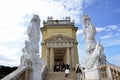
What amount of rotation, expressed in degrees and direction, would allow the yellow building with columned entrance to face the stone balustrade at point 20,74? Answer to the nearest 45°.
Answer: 0° — it already faces it

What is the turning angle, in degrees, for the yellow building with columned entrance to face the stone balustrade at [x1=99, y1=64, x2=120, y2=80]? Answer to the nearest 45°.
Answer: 0° — it already faces it

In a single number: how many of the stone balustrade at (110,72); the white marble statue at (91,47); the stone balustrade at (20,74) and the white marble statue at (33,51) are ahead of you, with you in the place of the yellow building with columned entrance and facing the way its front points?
4

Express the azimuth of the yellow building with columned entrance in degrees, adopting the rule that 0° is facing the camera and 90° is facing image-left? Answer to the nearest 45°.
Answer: approximately 0°

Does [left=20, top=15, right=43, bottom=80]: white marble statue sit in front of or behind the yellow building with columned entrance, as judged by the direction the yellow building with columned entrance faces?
in front

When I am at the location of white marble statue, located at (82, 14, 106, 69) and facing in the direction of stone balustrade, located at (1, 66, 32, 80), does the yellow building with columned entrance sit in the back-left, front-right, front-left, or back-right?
back-right

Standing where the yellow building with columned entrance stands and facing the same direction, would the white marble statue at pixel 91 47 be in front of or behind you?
in front
